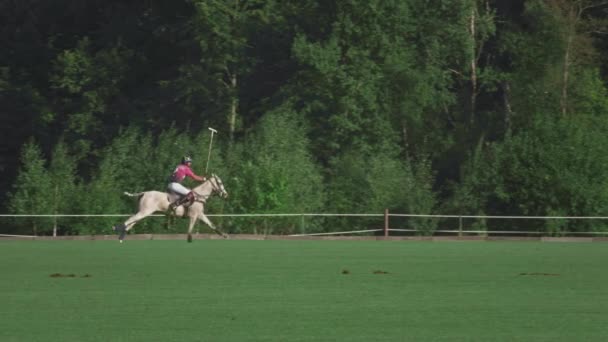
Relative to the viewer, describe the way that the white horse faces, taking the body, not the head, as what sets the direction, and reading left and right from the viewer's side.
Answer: facing to the right of the viewer

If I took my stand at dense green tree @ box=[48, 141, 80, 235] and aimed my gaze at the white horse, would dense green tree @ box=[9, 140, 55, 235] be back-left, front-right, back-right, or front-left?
back-right

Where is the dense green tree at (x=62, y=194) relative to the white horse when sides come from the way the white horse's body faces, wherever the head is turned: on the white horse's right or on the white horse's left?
on the white horse's left

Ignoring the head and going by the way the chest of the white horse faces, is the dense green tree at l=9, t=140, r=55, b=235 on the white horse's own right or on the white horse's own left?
on the white horse's own left
